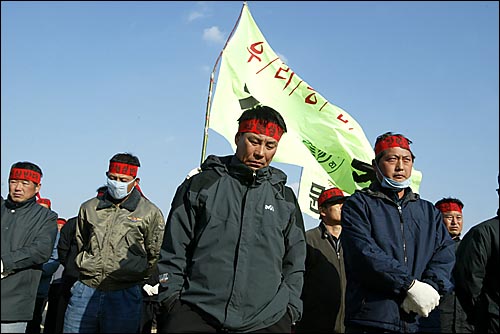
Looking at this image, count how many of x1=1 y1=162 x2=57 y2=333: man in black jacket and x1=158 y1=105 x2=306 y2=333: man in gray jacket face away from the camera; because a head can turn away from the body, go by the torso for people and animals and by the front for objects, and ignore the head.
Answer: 0

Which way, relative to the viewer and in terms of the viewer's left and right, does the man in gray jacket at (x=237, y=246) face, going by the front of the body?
facing the viewer

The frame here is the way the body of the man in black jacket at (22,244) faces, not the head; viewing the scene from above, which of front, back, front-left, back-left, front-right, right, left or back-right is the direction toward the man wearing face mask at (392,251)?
left

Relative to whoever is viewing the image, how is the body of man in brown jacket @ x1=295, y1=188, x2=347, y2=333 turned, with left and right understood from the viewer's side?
facing the viewer and to the right of the viewer

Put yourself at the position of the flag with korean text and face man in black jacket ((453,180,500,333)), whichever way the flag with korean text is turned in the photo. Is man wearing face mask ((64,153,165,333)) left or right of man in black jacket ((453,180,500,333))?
right

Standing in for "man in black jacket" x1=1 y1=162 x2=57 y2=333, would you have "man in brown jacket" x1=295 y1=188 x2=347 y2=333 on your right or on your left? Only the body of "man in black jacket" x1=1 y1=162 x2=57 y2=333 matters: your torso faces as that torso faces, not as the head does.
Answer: on your left

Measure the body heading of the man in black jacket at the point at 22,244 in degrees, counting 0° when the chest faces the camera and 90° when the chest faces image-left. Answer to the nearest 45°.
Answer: approximately 45°

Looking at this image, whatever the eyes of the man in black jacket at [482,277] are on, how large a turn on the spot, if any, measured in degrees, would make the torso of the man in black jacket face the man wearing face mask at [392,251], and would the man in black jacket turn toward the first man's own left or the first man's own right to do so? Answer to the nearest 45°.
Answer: approximately 90° to the first man's own right

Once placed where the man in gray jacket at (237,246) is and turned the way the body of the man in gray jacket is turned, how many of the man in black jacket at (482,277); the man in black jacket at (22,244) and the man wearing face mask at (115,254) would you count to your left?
1

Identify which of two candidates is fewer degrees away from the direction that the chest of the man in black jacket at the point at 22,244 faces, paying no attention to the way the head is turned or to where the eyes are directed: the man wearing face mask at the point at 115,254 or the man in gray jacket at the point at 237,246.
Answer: the man in gray jacket

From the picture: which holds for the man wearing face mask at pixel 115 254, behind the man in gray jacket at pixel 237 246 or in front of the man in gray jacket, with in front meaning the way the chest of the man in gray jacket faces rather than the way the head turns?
behind

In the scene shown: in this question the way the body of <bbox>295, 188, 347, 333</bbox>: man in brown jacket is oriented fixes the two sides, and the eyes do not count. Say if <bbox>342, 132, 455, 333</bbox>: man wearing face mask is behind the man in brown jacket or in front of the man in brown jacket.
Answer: in front
